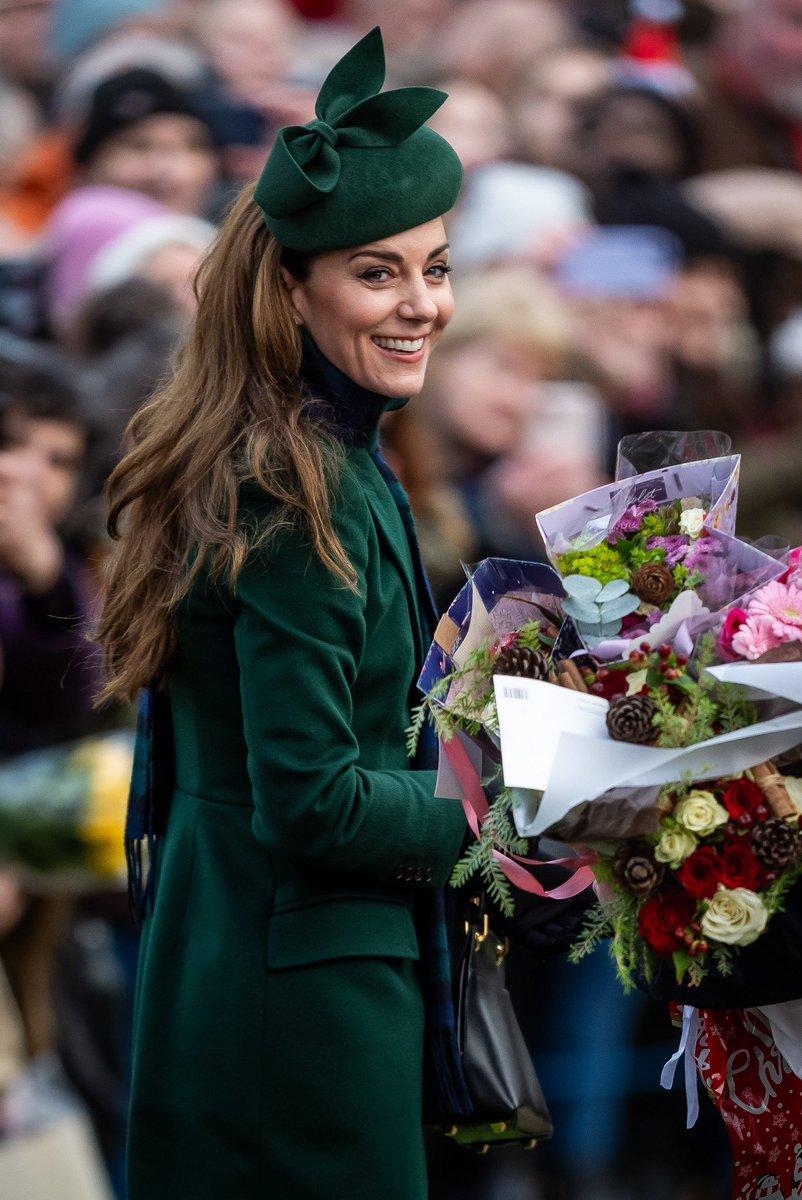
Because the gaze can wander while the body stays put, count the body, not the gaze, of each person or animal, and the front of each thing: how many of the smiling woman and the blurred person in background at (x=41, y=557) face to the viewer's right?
1

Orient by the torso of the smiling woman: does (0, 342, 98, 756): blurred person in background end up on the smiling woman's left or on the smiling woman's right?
on the smiling woman's left

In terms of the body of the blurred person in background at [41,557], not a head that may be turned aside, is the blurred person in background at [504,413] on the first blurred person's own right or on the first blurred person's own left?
on the first blurred person's own left

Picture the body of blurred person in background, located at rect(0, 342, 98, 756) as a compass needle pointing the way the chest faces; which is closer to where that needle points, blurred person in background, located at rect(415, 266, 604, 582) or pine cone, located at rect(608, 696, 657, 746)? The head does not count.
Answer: the pine cone

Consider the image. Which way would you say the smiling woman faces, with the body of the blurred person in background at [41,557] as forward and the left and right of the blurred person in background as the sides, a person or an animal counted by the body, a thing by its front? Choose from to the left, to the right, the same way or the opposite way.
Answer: to the left

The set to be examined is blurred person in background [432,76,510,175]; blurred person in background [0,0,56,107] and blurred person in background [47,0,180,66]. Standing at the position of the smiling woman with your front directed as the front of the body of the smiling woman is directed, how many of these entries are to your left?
3

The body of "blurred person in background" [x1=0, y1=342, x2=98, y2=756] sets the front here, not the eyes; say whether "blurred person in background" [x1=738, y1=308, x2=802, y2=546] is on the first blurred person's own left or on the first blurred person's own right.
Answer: on the first blurred person's own left

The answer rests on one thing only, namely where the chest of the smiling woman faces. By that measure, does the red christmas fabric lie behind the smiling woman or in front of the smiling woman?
in front

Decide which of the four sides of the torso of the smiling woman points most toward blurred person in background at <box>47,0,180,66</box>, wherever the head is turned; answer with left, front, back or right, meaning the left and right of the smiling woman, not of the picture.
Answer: left

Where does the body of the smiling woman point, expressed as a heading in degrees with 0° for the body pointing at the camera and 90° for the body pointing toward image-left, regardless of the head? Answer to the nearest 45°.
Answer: approximately 270°
